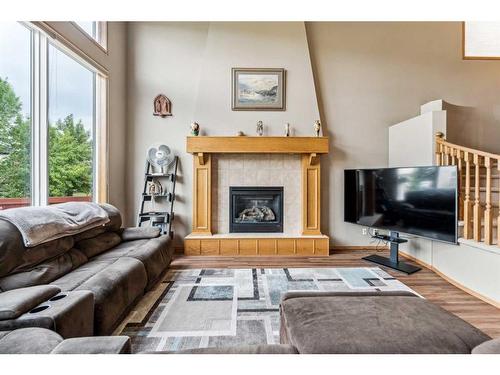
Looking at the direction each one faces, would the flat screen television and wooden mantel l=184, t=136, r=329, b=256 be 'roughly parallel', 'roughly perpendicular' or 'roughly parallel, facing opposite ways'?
roughly perpendicular

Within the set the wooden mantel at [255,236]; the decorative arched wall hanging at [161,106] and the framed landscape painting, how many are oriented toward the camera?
3

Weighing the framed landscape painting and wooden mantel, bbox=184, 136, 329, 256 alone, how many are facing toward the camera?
2

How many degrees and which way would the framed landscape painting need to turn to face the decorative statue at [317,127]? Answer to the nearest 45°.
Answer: approximately 90° to its left

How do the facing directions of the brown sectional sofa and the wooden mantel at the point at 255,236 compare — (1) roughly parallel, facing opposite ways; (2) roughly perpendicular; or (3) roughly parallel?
roughly perpendicular

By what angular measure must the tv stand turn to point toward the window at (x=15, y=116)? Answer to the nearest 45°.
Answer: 0° — it already faces it

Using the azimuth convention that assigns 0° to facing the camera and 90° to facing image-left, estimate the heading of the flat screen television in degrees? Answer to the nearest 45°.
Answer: approximately 45°

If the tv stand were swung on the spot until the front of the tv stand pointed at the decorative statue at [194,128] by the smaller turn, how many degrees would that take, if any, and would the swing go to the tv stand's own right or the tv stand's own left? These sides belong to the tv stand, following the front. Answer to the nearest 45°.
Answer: approximately 45° to the tv stand's own right

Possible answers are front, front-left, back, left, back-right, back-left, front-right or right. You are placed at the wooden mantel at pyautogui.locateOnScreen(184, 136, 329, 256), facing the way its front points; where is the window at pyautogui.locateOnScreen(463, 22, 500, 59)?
left

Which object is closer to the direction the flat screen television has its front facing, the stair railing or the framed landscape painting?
the framed landscape painting

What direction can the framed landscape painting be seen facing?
toward the camera

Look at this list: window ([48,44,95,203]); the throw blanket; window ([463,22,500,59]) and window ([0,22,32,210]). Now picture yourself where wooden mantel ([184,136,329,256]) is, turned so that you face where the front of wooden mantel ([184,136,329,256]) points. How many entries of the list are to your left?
1

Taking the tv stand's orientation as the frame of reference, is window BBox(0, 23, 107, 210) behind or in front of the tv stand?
in front

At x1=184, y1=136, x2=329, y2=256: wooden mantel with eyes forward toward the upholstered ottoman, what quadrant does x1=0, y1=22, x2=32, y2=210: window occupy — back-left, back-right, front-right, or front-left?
front-right

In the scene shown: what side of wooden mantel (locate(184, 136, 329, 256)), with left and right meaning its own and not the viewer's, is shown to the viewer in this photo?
front

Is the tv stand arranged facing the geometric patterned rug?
yes
